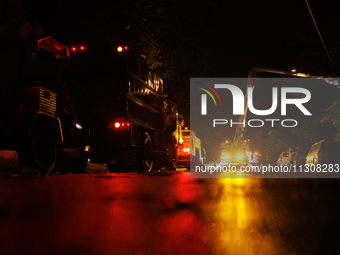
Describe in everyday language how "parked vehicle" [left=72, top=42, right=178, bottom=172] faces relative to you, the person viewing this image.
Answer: facing away from the viewer and to the right of the viewer

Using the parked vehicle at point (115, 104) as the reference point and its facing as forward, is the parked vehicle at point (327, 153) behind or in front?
in front

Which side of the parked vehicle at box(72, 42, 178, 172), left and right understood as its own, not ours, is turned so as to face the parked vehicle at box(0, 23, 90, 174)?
back
